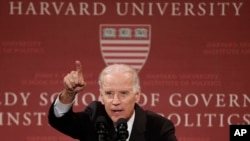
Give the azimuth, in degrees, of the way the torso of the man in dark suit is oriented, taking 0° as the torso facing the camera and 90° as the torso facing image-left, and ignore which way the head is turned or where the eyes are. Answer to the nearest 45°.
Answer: approximately 0°
